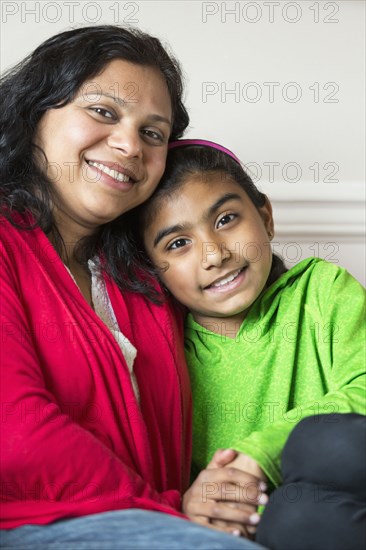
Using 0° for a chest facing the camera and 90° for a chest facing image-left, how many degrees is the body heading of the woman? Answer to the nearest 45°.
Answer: approximately 315°
